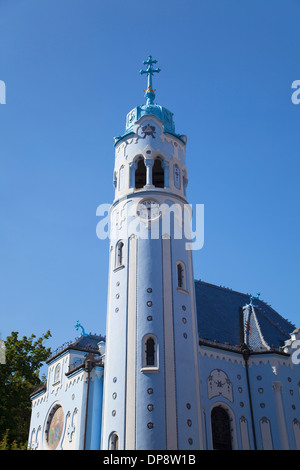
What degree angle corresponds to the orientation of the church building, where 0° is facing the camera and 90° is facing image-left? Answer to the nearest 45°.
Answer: approximately 45°
